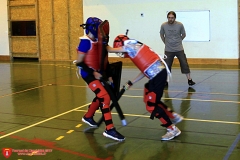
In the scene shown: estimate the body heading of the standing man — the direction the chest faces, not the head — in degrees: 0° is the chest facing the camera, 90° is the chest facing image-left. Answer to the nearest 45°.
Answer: approximately 0°
